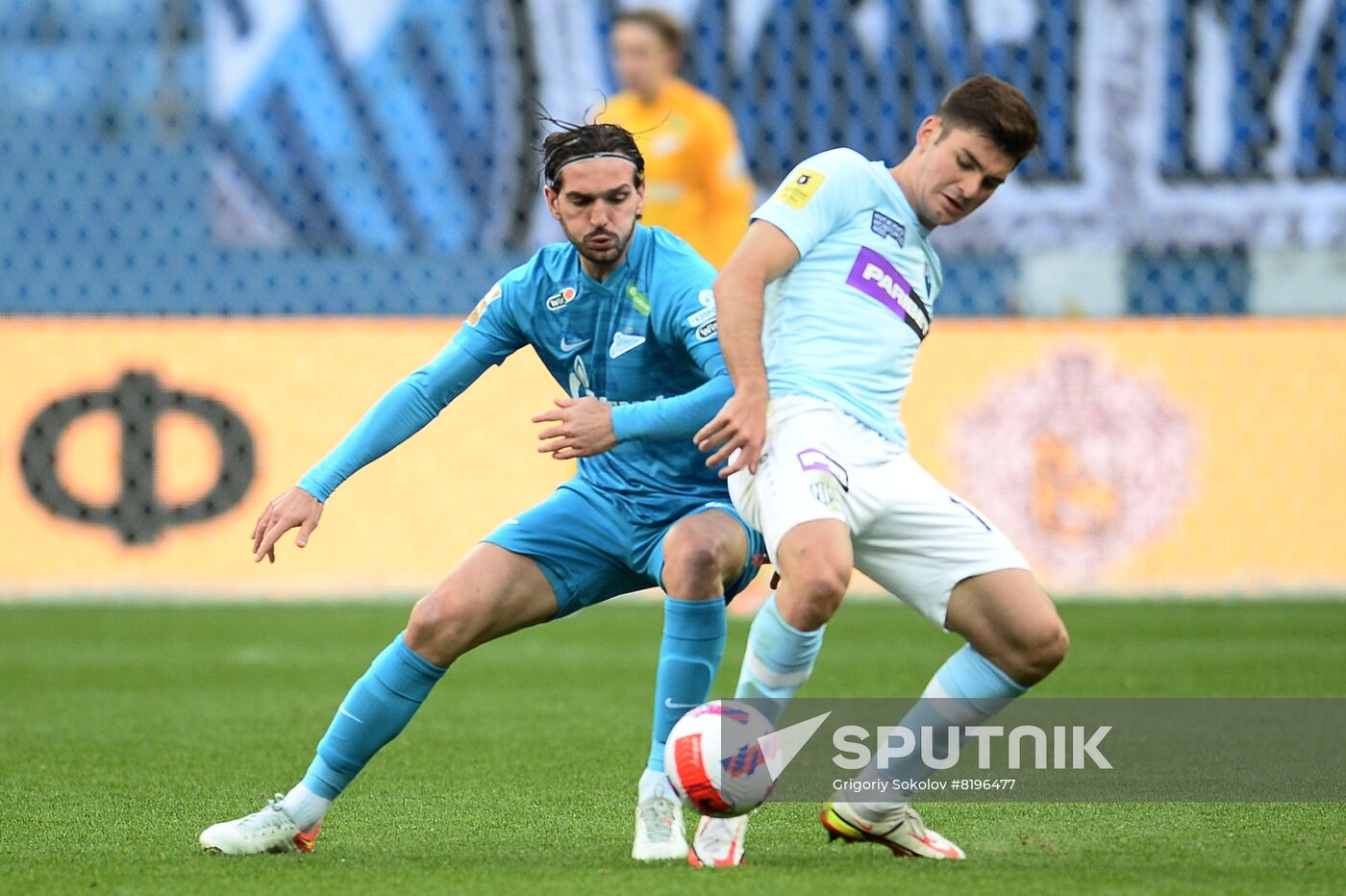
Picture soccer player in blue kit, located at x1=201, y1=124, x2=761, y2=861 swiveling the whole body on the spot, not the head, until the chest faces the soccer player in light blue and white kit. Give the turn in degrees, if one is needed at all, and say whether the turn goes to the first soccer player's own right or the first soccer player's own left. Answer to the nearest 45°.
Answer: approximately 90° to the first soccer player's own left

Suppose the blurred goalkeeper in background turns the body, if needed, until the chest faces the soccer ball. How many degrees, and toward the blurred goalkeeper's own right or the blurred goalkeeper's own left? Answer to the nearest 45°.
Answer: approximately 45° to the blurred goalkeeper's own left

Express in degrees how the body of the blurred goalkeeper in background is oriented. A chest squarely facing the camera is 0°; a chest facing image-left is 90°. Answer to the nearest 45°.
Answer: approximately 45°

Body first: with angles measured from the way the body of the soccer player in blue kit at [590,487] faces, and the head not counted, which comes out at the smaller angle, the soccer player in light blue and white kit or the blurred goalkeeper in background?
the soccer player in light blue and white kit

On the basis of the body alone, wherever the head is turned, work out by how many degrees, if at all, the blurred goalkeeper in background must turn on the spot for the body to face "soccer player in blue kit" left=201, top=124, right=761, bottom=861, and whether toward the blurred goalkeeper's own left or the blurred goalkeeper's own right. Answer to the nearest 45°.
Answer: approximately 45° to the blurred goalkeeper's own left
